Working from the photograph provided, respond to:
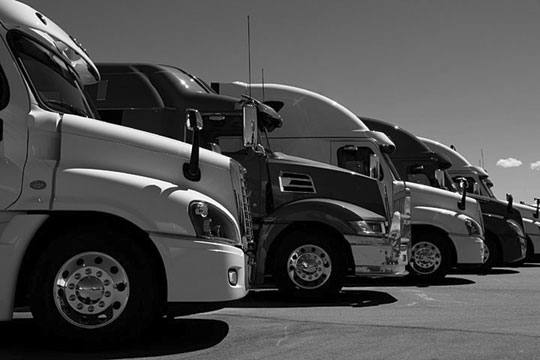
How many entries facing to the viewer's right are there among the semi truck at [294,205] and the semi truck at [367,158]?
2

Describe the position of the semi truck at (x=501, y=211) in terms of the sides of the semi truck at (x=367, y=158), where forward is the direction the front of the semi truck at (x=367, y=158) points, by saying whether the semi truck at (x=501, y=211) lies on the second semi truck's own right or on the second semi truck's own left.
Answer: on the second semi truck's own left

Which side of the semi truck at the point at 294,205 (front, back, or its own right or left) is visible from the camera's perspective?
right

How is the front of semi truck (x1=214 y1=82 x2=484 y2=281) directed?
to the viewer's right

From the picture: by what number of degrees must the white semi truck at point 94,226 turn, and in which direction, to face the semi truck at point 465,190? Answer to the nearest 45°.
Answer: approximately 45° to its left

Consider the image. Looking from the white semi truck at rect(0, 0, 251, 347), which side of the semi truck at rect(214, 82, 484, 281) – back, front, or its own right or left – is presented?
right

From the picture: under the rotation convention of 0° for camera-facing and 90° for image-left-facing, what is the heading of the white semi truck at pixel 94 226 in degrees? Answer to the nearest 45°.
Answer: approximately 270°

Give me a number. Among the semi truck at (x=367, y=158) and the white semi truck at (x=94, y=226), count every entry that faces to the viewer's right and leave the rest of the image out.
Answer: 2

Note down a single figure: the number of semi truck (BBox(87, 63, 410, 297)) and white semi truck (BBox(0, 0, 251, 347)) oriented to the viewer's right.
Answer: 2
